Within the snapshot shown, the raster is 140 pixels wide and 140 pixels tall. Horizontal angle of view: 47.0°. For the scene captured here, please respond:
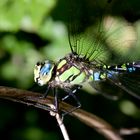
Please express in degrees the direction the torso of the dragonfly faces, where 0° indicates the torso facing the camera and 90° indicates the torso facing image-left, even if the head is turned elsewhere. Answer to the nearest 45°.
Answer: approximately 90°
